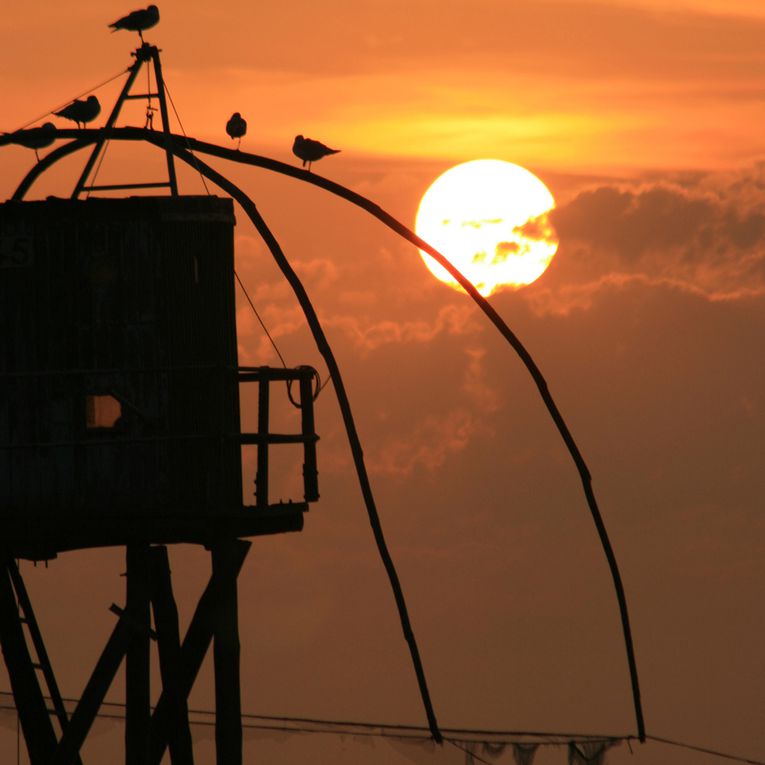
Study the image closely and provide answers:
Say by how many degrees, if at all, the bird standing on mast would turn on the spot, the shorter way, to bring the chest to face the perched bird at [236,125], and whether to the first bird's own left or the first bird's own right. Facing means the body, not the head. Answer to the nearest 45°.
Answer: approximately 45° to the first bird's own left

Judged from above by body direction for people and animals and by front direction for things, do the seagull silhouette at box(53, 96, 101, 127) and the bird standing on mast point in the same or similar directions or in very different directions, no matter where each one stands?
same or similar directions

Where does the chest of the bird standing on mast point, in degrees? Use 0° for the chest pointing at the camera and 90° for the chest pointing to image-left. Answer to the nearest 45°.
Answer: approximately 270°

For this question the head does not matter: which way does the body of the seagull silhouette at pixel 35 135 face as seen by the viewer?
to the viewer's right

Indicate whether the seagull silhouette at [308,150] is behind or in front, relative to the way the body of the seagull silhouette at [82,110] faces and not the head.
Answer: in front

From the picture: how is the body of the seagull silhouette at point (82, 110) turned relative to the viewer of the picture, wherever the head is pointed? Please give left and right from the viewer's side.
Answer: facing to the right of the viewer
